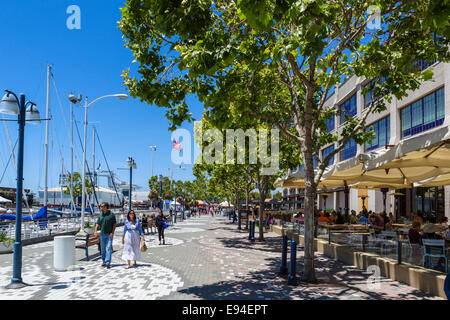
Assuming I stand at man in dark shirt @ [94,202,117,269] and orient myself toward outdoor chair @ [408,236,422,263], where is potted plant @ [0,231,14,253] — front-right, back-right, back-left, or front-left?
back-left

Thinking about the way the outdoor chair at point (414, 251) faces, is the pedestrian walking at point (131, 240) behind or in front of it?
behind

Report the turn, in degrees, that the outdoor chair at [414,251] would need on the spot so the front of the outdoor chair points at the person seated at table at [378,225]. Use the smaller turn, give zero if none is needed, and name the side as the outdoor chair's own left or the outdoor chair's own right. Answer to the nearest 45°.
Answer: approximately 90° to the outdoor chair's own left

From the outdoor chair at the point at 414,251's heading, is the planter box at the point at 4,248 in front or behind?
behind
